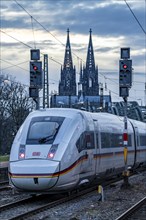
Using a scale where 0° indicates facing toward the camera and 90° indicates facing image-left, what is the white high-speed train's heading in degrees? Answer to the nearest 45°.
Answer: approximately 45°

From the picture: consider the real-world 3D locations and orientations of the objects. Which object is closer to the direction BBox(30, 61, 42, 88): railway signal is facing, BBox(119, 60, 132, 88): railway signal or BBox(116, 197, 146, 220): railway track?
the railway track

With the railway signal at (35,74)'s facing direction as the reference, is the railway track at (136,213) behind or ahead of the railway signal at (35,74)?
ahead

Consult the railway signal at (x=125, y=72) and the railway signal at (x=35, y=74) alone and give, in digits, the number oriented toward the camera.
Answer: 2

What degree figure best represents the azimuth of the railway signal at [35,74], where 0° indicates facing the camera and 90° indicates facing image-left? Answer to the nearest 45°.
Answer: approximately 0°

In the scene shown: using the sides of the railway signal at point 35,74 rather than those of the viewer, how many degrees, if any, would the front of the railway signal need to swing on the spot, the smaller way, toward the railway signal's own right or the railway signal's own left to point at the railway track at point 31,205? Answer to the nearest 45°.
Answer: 0° — it already faces it

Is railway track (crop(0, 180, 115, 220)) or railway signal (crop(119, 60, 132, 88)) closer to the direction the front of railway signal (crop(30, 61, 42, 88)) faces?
the railway track

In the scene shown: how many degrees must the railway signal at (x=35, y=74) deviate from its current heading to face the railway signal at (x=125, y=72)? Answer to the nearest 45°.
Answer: approximately 45° to its left

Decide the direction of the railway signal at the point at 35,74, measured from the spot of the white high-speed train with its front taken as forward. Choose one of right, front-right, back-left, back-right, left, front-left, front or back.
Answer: back-right

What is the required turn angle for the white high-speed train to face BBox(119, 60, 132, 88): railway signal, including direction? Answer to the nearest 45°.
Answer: approximately 180°

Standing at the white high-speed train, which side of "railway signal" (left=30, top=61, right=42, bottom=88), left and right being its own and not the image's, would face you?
front
